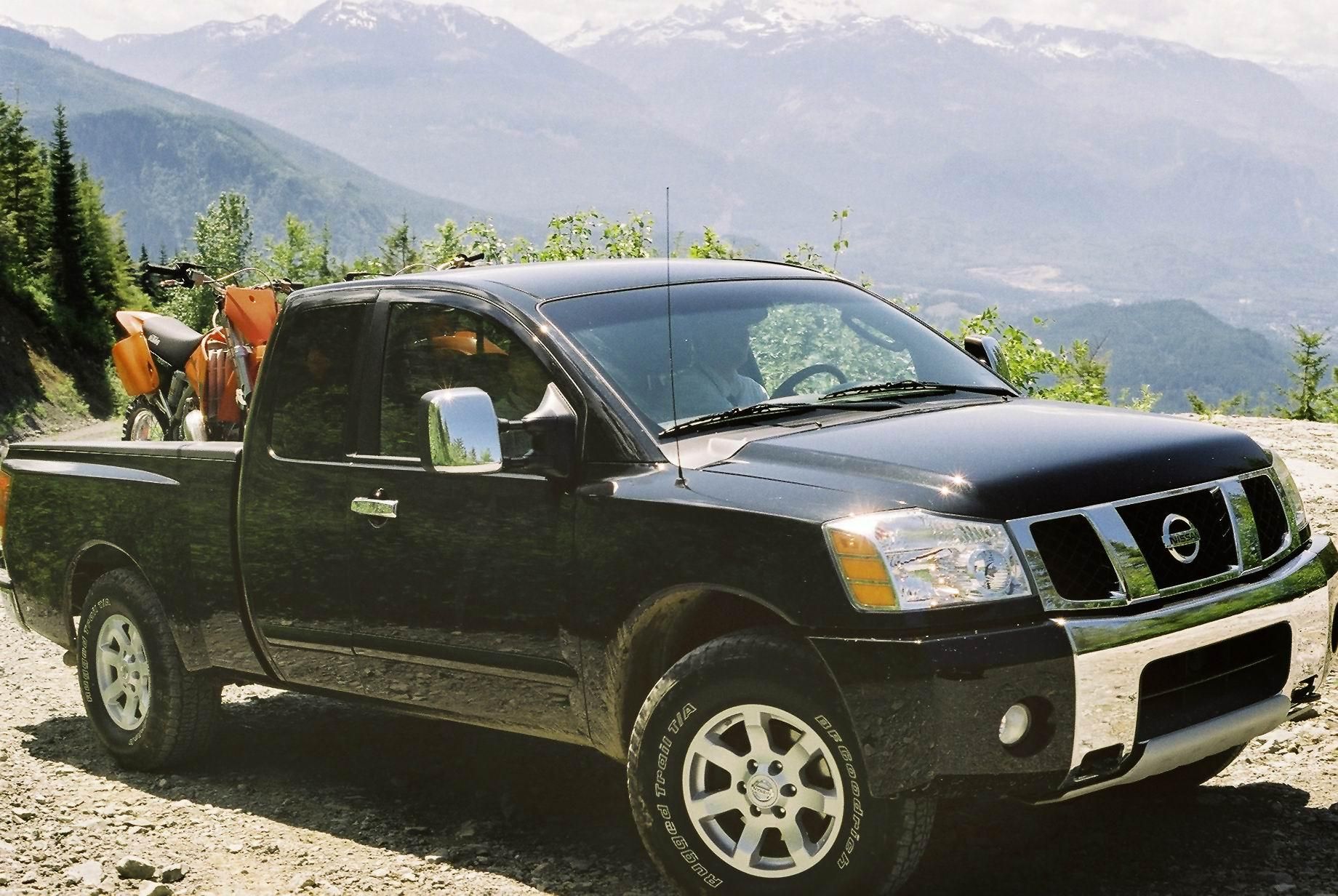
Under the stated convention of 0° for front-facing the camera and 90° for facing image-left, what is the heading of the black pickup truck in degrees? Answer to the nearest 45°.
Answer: approximately 315°

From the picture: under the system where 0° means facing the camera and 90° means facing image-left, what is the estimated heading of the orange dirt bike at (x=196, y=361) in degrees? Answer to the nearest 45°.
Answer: approximately 315°

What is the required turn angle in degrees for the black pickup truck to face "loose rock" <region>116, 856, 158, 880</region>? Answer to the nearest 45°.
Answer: approximately 135° to its right

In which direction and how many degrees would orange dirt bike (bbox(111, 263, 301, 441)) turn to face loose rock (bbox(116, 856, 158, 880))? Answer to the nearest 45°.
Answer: approximately 45° to its right
